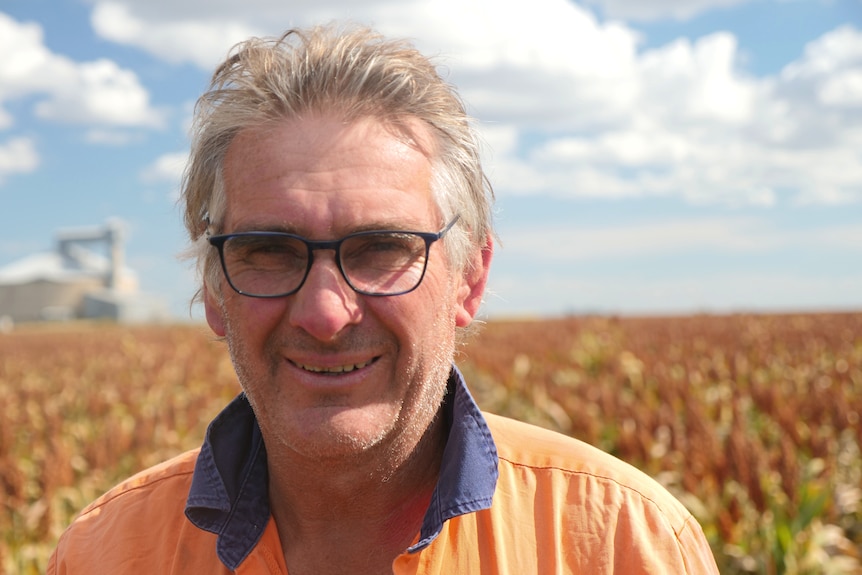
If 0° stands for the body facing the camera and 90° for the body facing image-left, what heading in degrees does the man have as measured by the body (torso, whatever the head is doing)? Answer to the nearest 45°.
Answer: approximately 0°
